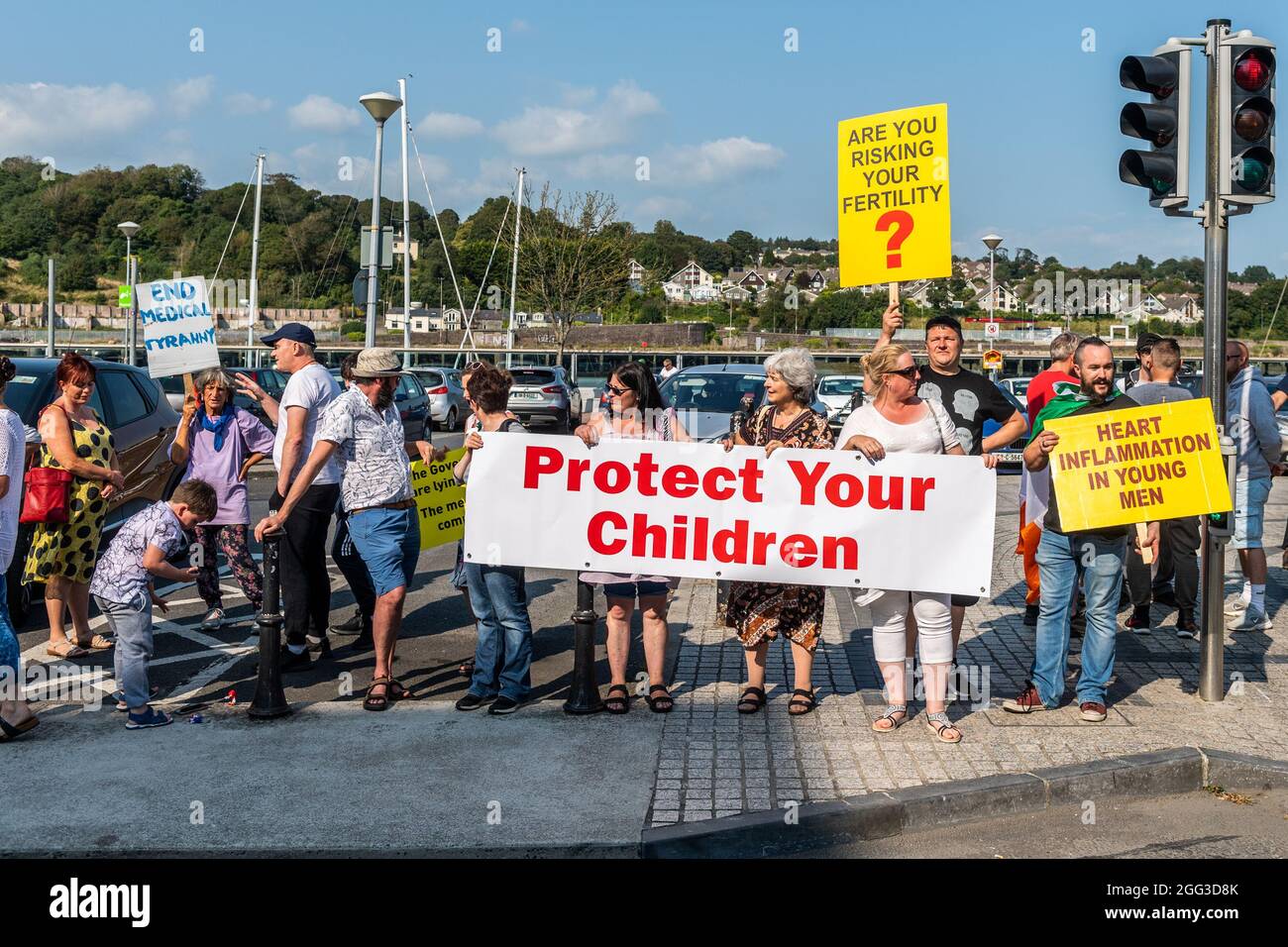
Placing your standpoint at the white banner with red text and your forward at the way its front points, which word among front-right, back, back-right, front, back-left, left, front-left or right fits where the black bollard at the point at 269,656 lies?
right

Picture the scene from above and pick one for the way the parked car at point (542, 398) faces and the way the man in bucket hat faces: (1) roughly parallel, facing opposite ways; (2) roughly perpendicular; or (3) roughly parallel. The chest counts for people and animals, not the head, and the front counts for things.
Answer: roughly perpendicular

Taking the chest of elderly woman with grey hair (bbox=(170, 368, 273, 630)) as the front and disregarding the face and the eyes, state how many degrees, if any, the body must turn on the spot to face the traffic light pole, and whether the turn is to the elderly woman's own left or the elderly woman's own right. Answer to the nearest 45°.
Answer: approximately 45° to the elderly woman's own left

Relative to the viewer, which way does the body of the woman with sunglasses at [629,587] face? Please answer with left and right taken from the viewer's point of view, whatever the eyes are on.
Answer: facing the viewer

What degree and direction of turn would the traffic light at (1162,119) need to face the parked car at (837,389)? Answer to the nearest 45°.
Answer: approximately 135° to its right

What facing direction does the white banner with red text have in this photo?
toward the camera

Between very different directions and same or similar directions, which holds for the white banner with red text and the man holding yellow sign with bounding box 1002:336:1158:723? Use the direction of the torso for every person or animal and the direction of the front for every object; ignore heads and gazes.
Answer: same or similar directions

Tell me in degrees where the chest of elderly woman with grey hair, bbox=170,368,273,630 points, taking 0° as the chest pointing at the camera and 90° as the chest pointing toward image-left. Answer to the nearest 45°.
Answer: approximately 0°

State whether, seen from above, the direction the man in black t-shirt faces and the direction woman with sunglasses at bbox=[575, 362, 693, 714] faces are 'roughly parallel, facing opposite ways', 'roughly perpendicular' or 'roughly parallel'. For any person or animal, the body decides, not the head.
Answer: roughly parallel
